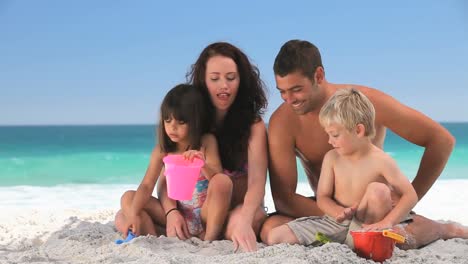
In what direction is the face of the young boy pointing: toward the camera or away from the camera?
toward the camera

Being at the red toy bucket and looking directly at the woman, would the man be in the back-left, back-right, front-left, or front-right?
front-right

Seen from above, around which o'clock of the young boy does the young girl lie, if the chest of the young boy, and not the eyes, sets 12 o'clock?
The young girl is roughly at 2 o'clock from the young boy.

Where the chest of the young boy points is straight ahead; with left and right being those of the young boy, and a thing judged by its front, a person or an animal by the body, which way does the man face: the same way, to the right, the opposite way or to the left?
the same way

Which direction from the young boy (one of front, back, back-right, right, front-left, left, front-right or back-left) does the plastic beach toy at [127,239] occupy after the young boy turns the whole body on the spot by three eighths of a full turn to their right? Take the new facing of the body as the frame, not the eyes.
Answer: left

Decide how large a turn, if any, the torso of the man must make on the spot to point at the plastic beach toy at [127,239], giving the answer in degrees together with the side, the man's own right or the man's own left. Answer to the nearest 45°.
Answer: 0° — they already face it

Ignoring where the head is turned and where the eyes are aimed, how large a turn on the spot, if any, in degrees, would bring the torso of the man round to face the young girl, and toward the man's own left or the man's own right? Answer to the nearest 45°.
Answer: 0° — they already face them

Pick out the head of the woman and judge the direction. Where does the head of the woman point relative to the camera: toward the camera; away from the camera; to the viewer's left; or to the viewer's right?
toward the camera

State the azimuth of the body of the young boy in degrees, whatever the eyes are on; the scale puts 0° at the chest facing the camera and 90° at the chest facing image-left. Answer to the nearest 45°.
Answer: approximately 45°

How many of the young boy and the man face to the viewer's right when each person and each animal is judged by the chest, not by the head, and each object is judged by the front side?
0

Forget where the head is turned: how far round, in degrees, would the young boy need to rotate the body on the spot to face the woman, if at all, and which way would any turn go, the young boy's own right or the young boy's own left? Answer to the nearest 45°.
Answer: approximately 90° to the young boy's own right

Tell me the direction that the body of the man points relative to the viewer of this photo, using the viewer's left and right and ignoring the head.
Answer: facing the viewer and to the left of the viewer
